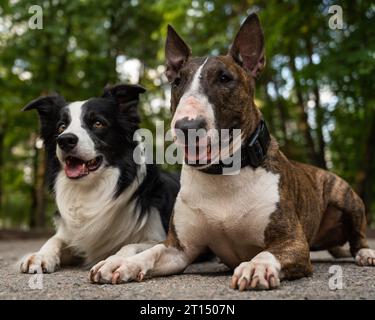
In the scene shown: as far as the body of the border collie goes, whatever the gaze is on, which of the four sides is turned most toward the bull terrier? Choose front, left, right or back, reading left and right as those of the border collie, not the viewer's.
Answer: left

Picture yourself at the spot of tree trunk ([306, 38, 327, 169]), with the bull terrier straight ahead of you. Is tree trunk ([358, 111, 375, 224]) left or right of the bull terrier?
left

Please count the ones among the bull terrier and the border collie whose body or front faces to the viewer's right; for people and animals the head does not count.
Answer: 0

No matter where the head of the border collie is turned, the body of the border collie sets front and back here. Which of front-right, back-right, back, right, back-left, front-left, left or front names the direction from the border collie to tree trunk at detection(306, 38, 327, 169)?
back

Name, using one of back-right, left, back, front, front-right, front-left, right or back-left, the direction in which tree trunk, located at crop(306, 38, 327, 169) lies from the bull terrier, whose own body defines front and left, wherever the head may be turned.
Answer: back-right

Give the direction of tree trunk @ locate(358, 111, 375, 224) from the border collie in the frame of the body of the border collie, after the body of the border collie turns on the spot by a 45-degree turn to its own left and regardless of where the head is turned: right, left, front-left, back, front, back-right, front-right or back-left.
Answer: back-left

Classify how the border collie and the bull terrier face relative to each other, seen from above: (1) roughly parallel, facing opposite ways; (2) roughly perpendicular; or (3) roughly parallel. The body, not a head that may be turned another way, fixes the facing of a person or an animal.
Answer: roughly parallel

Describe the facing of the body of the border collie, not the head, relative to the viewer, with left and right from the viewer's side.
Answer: facing the viewer and to the left of the viewer

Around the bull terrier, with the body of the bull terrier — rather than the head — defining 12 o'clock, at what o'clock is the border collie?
The border collie is roughly at 3 o'clock from the bull terrier.
